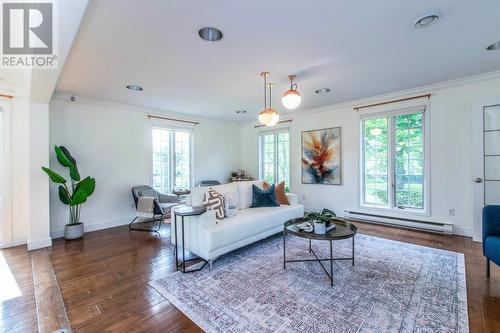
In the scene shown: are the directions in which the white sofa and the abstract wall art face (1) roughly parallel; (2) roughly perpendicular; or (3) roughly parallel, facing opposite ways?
roughly perpendicular

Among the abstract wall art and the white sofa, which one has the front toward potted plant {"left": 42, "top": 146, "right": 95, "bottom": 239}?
the abstract wall art

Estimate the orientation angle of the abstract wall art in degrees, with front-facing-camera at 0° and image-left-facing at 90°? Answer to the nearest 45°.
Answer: approximately 45°

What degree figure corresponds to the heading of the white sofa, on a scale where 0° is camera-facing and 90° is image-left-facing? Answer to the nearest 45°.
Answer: approximately 315°

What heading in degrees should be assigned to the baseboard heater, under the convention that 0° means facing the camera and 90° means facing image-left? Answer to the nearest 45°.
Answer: approximately 45°

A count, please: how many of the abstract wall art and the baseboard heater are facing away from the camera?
0

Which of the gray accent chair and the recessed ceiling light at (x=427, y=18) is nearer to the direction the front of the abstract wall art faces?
the gray accent chair

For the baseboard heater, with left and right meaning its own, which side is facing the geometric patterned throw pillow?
front

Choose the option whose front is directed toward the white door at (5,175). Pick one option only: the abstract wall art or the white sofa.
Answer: the abstract wall art

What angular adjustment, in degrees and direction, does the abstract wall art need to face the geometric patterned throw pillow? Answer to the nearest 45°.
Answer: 0° — it already faces it

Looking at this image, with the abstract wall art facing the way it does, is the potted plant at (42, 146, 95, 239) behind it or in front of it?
in front

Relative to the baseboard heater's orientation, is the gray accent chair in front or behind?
in front
